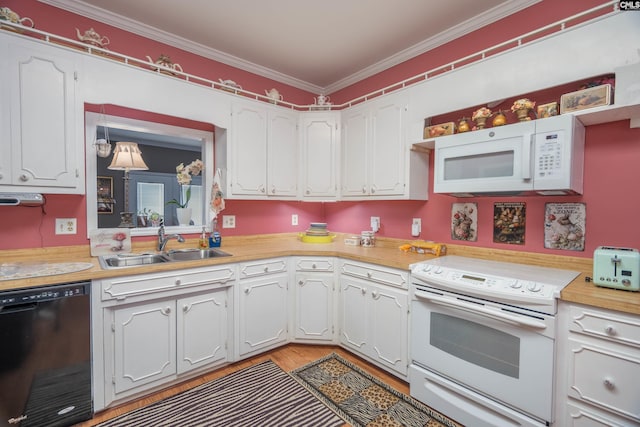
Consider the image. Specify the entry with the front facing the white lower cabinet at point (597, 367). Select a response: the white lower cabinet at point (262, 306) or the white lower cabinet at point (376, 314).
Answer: the white lower cabinet at point (262, 306)

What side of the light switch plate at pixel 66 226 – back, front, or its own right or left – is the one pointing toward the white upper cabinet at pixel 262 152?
left

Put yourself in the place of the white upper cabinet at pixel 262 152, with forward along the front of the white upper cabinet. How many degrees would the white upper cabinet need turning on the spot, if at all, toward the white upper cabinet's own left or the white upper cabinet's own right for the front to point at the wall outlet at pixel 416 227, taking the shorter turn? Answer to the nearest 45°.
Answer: approximately 45° to the white upper cabinet's own left

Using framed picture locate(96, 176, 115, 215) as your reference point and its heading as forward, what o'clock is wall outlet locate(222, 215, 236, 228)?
The wall outlet is roughly at 11 o'clock from the framed picture.

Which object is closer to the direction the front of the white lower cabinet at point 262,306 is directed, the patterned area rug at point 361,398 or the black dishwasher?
the patterned area rug

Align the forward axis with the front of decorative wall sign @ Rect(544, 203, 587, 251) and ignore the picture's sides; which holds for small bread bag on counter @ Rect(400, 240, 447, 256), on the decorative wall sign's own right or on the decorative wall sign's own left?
on the decorative wall sign's own right

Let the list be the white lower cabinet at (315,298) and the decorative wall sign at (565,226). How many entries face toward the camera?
2

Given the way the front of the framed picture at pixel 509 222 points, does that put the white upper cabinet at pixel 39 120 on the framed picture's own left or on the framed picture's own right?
on the framed picture's own right
